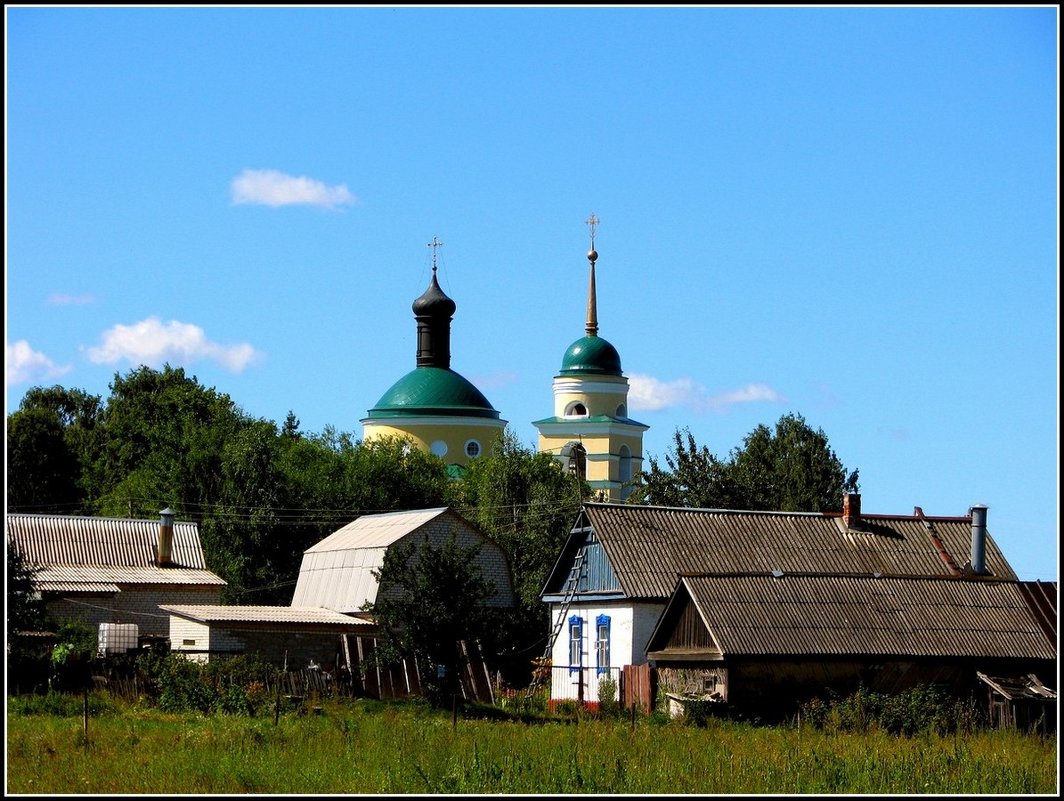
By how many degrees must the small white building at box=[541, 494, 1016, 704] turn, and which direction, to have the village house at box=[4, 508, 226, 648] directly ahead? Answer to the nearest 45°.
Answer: approximately 45° to its right

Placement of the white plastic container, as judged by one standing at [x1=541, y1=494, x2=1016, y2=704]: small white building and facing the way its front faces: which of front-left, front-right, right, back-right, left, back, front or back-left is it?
front-right

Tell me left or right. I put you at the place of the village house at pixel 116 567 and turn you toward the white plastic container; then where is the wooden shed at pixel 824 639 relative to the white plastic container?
left

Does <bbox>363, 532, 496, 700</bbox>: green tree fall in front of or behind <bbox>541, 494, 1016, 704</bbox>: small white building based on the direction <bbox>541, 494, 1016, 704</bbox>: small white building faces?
in front

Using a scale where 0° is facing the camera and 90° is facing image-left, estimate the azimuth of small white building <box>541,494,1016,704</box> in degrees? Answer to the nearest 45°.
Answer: approximately 45°

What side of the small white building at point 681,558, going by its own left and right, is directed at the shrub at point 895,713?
left

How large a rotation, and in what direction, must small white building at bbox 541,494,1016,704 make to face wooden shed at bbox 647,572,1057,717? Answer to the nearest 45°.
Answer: approximately 90° to its left
